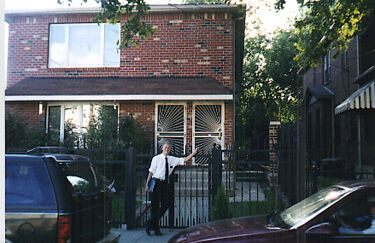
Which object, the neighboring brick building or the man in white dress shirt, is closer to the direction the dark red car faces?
the man in white dress shirt

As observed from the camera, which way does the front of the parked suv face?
facing away from the viewer and to the right of the viewer

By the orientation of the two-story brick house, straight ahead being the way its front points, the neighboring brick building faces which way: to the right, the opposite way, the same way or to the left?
to the right

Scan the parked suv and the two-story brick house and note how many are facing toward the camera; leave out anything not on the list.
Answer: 1

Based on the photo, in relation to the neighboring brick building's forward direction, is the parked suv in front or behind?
in front

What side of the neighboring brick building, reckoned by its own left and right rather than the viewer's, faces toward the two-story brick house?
front

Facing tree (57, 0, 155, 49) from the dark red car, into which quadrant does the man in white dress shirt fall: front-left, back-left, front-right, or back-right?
front-right

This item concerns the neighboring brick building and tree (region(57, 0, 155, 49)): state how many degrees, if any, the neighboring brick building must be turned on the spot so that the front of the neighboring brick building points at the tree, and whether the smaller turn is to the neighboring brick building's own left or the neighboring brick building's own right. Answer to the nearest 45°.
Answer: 0° — it already faces it

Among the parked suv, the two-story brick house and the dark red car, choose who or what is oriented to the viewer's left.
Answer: the dark red car

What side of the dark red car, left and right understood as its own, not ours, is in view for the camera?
left

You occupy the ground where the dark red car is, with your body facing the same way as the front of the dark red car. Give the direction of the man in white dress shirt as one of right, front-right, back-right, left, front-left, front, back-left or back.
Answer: front-right

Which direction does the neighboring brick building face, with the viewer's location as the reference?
facing the viewer and to the left of the viewer

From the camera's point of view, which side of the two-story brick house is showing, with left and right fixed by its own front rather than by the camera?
front
